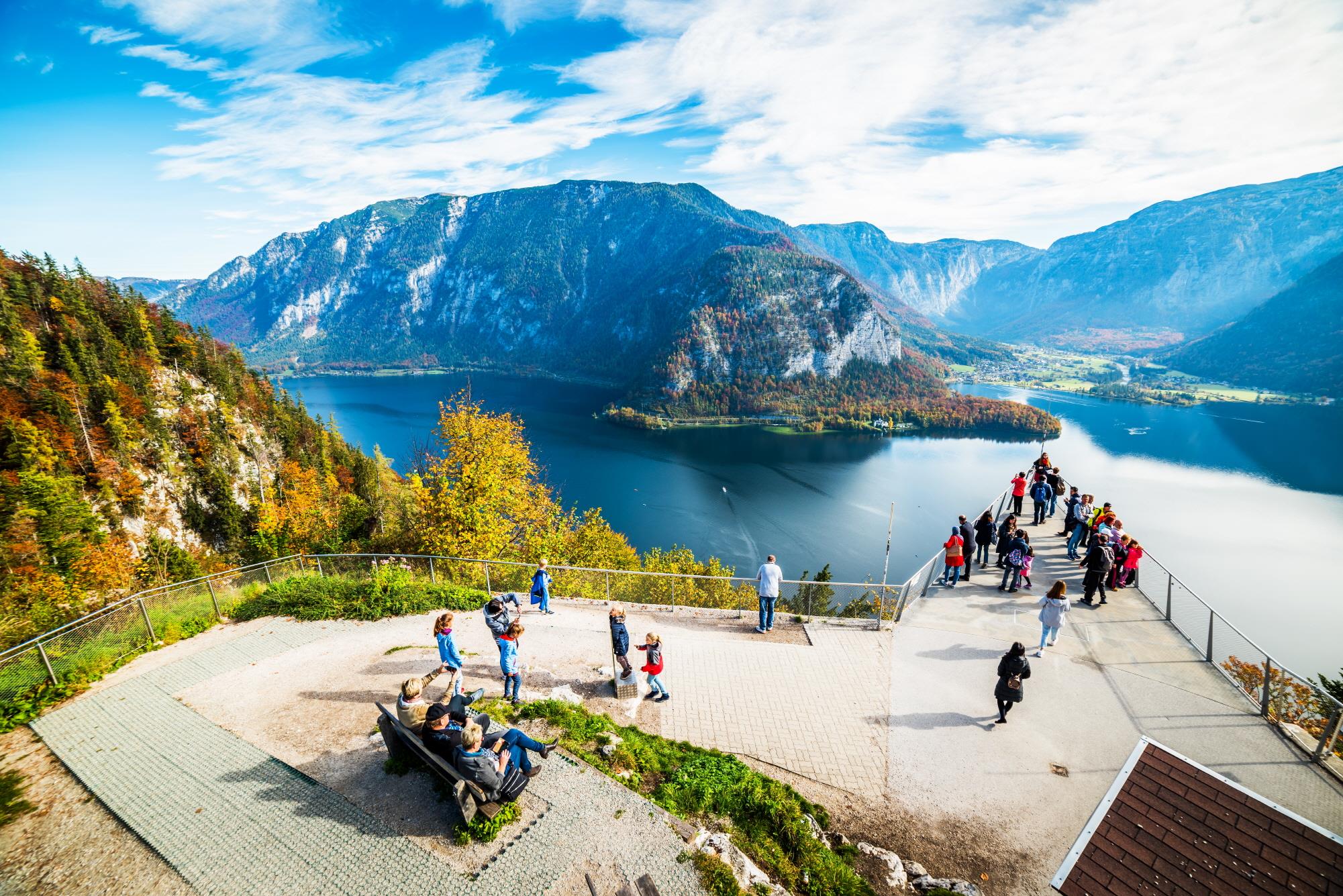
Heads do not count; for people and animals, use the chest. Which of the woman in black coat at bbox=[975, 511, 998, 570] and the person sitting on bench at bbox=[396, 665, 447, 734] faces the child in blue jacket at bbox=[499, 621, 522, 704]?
the person sitting on bench

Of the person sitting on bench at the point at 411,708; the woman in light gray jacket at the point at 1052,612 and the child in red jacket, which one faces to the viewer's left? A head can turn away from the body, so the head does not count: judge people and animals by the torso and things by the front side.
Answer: the child in red jacket

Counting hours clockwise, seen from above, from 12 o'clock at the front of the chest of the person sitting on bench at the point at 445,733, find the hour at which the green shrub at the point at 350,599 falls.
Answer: The green shrub is roughly at 10 o'clock from the person sitting on bench.

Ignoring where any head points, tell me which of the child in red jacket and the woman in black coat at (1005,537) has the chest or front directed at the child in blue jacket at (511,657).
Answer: the child in red jacket

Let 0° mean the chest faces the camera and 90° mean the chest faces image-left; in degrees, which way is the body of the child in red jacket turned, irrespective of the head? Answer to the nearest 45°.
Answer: approximately 90°

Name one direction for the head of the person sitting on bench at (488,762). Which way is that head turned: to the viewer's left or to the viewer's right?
to the viewer's right

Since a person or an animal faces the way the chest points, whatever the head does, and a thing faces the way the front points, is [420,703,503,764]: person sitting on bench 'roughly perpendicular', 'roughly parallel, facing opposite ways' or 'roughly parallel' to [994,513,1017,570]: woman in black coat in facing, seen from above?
roughly perpendicular

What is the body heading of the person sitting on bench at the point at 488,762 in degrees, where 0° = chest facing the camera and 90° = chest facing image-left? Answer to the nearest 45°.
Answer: approximately 225°
